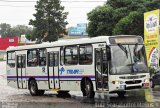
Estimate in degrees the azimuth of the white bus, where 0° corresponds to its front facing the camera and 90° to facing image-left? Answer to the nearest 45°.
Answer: approximately 315°
